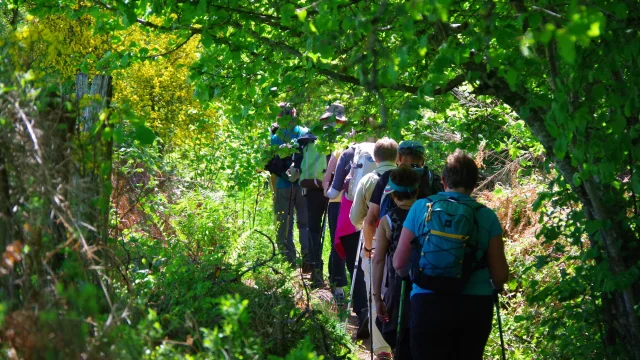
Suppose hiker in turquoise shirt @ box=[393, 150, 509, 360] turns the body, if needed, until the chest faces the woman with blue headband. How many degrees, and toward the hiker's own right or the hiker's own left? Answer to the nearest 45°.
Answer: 0° — they already face them

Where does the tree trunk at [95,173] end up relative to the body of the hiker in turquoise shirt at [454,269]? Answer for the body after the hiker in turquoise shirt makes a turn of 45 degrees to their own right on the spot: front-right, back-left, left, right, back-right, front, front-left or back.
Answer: left

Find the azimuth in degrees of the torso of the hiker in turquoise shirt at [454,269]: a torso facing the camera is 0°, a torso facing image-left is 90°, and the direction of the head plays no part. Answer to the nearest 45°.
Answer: approximately 180°

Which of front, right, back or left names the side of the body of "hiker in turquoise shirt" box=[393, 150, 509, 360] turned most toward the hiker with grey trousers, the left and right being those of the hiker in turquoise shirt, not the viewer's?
front

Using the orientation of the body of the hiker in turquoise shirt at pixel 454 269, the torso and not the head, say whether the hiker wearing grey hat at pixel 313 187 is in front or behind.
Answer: in front
